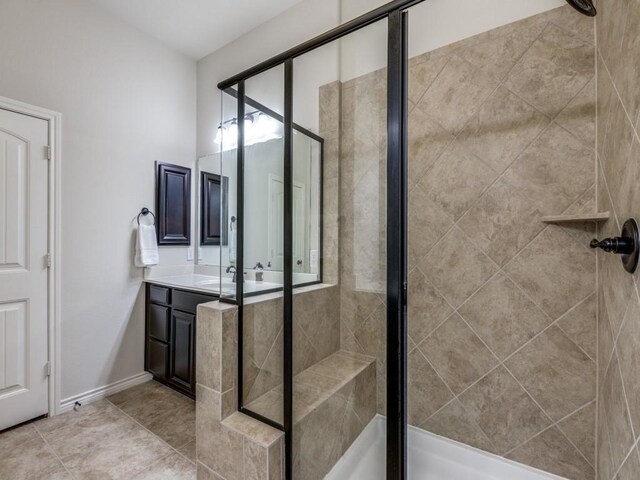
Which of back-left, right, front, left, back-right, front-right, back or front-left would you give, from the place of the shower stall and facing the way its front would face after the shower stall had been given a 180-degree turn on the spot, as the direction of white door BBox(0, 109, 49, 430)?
back-left

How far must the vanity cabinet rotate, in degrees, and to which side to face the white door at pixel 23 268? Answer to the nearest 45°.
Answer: approximately 45° to its right

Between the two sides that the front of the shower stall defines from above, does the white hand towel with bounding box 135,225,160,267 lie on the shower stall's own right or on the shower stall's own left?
on the shower stall's own right

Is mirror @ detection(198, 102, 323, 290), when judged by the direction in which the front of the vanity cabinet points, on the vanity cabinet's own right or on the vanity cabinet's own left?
on the vanity cabinet's own left

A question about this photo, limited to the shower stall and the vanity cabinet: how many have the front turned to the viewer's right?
0

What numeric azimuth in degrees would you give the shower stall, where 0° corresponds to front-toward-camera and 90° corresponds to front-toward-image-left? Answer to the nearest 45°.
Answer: approximately 45°

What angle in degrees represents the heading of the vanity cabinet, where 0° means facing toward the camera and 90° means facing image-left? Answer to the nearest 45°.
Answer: approximately 45°
